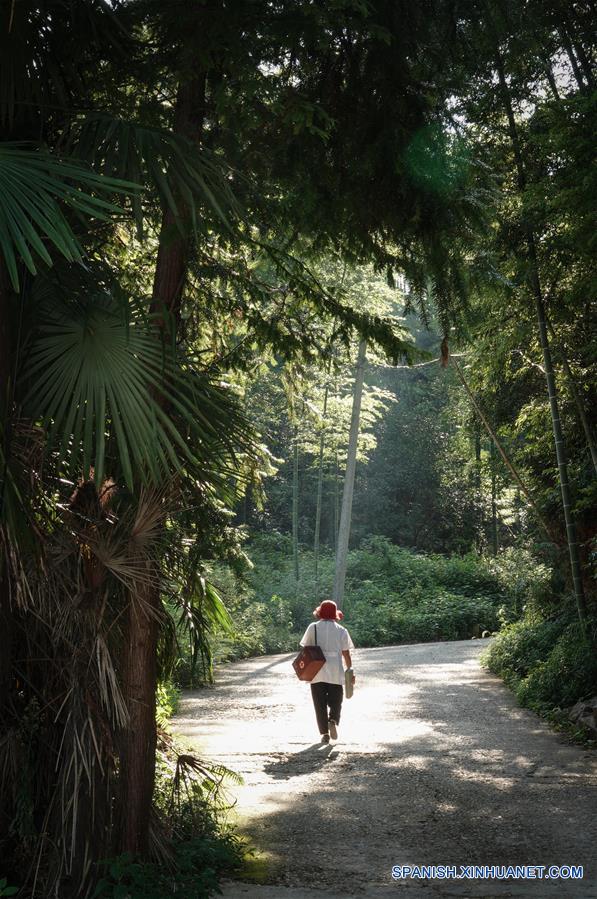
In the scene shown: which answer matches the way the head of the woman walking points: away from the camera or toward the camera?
away from the camera

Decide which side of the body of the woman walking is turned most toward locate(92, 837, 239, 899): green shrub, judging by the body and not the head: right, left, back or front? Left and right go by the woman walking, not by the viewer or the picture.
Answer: back

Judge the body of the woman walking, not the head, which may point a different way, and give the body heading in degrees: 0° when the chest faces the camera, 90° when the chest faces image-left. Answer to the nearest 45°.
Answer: approximately 180°

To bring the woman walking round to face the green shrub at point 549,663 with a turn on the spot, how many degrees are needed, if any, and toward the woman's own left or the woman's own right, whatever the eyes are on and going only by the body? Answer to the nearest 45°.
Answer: approximately 45° to the woman's own right
